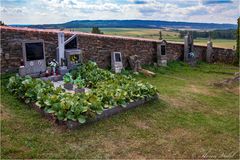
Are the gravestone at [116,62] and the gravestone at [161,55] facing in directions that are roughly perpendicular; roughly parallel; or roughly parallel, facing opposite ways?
roughly parallel

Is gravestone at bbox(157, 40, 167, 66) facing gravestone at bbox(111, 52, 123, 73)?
no

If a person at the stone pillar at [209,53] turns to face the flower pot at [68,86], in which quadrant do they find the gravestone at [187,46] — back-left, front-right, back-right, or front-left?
front-right

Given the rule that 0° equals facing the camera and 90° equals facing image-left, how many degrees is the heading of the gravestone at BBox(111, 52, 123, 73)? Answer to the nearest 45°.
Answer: approximately 315°

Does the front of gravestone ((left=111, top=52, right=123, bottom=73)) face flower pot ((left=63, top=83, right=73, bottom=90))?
no

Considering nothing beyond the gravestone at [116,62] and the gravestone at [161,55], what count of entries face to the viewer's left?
0

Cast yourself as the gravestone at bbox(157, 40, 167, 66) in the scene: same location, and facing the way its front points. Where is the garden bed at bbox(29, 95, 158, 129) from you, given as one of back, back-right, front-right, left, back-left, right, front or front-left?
front-right

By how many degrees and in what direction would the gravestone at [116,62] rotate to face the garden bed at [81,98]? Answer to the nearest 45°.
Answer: approximately 45° to its right

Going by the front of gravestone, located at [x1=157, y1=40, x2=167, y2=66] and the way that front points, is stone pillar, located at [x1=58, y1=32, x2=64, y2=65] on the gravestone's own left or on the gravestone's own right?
on the gravestone's own right

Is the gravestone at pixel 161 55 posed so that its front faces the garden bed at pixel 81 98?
no
